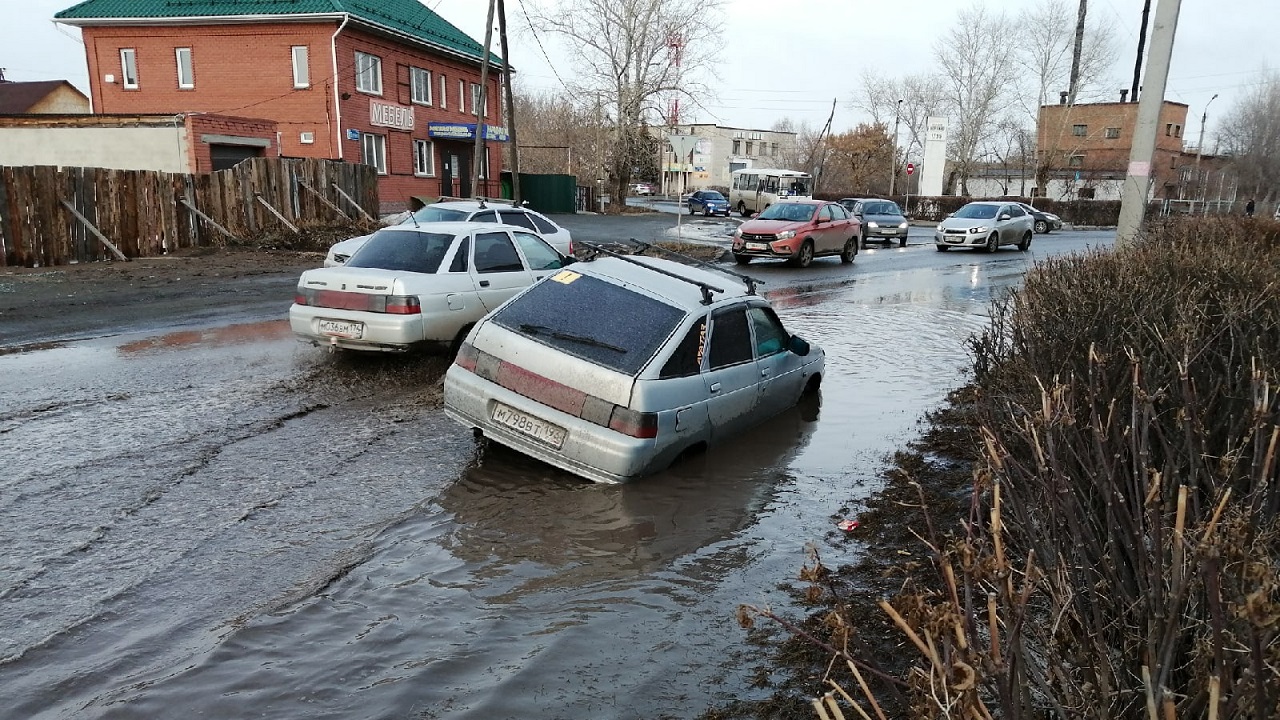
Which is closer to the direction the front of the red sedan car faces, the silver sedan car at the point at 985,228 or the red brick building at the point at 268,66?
the red brick building

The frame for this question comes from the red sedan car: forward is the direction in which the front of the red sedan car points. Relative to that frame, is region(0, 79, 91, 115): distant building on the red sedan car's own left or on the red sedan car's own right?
on the red sedan car's own right

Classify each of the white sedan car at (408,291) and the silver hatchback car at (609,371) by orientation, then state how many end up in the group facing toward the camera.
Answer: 0

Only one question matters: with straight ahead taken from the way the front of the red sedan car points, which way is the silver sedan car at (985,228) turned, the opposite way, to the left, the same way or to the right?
the same way

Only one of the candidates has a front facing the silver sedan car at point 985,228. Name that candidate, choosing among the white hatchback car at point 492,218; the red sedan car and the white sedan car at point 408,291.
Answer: the white sedan car at point 408,291

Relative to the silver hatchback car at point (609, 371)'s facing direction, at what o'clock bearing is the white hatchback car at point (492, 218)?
The white hatchback car is roughly at 10 o'clock from the silver hatchback car.

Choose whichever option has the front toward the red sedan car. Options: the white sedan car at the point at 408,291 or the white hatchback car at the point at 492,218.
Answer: the white sedan car at the point at 408,291

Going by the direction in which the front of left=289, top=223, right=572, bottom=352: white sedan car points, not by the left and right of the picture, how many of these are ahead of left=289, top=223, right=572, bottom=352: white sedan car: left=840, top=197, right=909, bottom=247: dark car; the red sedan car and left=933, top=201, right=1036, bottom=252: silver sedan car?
3

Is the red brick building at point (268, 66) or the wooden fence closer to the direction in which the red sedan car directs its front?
the wooden fence

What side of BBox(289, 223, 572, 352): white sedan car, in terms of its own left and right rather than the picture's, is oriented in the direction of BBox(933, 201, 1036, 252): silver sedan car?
front

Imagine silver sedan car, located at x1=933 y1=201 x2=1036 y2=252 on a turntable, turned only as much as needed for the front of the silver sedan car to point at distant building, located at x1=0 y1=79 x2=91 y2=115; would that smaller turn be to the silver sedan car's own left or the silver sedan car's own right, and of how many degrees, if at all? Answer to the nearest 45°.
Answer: approximately 45° to the silver sedan car's own right

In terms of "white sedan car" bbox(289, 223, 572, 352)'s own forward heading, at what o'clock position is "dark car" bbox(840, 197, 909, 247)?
The dark car is roughly at 12 o'clock from the white sedan car.

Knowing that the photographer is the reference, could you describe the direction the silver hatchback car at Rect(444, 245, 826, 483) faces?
facing away from the viewer and to the right of the viewer

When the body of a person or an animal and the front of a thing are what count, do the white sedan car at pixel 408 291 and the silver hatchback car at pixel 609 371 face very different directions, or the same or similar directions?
same or similar directions

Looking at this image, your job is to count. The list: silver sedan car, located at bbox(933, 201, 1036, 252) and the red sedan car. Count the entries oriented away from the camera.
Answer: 0

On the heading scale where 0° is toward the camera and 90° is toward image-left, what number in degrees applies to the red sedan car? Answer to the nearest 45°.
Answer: approximately 45°

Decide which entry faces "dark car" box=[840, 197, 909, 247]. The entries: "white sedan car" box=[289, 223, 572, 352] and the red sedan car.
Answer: the white sedan car

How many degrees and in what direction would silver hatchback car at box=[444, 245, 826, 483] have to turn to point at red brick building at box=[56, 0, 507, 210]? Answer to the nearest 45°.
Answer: approximately 90° to its left

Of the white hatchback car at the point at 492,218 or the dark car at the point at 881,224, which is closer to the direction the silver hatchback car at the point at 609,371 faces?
the dark car

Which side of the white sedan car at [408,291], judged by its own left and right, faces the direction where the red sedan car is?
front
